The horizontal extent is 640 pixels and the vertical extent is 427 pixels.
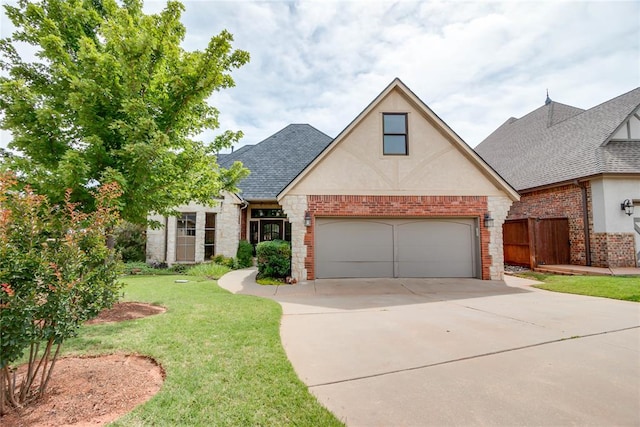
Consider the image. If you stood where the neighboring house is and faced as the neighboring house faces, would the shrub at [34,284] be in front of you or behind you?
in front

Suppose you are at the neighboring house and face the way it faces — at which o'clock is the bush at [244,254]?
The bush is roughly at 2 o'clock from the neighboring house.

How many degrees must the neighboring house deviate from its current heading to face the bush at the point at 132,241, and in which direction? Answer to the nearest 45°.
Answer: approximately 45° to its right

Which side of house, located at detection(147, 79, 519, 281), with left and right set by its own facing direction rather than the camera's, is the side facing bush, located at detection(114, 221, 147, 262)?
right

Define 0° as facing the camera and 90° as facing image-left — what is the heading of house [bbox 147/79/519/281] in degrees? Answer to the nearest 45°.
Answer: approximately 0°

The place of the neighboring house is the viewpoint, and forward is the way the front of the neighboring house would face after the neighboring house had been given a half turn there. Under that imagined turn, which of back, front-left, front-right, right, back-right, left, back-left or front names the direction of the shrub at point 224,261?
back-left

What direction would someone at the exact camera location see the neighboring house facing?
facing the viewer

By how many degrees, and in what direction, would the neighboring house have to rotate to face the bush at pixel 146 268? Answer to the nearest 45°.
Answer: approximately 45° to its right

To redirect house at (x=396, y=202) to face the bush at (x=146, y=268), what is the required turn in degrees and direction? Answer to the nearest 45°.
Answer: approximately 90° to its right

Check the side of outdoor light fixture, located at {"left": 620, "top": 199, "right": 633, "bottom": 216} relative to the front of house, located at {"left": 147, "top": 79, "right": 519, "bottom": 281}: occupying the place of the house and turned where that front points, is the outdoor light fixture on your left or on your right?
on your left

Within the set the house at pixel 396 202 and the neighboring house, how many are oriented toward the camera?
2

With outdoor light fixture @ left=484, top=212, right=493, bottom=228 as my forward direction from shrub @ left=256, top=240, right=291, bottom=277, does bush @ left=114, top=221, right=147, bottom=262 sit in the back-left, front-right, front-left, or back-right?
back-left

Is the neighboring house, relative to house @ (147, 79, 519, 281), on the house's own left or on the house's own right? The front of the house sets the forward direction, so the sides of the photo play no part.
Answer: on the house's own left

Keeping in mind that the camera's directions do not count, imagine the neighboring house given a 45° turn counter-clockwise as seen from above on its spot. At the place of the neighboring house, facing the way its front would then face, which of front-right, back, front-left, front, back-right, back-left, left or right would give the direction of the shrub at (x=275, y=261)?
right
